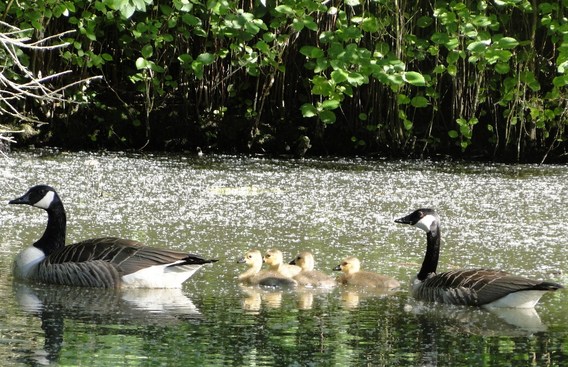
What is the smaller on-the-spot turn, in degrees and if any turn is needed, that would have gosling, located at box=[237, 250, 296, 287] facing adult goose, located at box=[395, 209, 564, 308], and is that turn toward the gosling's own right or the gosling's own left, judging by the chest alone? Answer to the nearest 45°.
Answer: approximately 180°

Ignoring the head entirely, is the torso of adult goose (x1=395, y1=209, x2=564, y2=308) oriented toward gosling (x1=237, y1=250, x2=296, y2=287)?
yes

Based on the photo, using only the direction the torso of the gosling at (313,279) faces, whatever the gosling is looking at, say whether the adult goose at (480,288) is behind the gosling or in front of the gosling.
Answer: behind

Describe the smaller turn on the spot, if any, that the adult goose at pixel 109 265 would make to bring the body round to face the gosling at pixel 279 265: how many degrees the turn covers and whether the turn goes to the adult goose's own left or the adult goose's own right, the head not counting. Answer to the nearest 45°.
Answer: approximately 180°

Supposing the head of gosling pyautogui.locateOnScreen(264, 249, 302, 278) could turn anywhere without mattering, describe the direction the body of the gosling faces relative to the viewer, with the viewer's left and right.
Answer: facing to the left of the viewer

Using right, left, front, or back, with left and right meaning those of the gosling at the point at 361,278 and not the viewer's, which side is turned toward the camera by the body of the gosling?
left

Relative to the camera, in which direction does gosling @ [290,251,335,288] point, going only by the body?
to the viewer's left

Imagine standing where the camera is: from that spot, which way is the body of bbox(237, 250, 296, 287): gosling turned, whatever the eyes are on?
to the viewer's left

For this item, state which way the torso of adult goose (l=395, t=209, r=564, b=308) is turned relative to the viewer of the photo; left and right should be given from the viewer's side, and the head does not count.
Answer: facing to the left of the viewer
